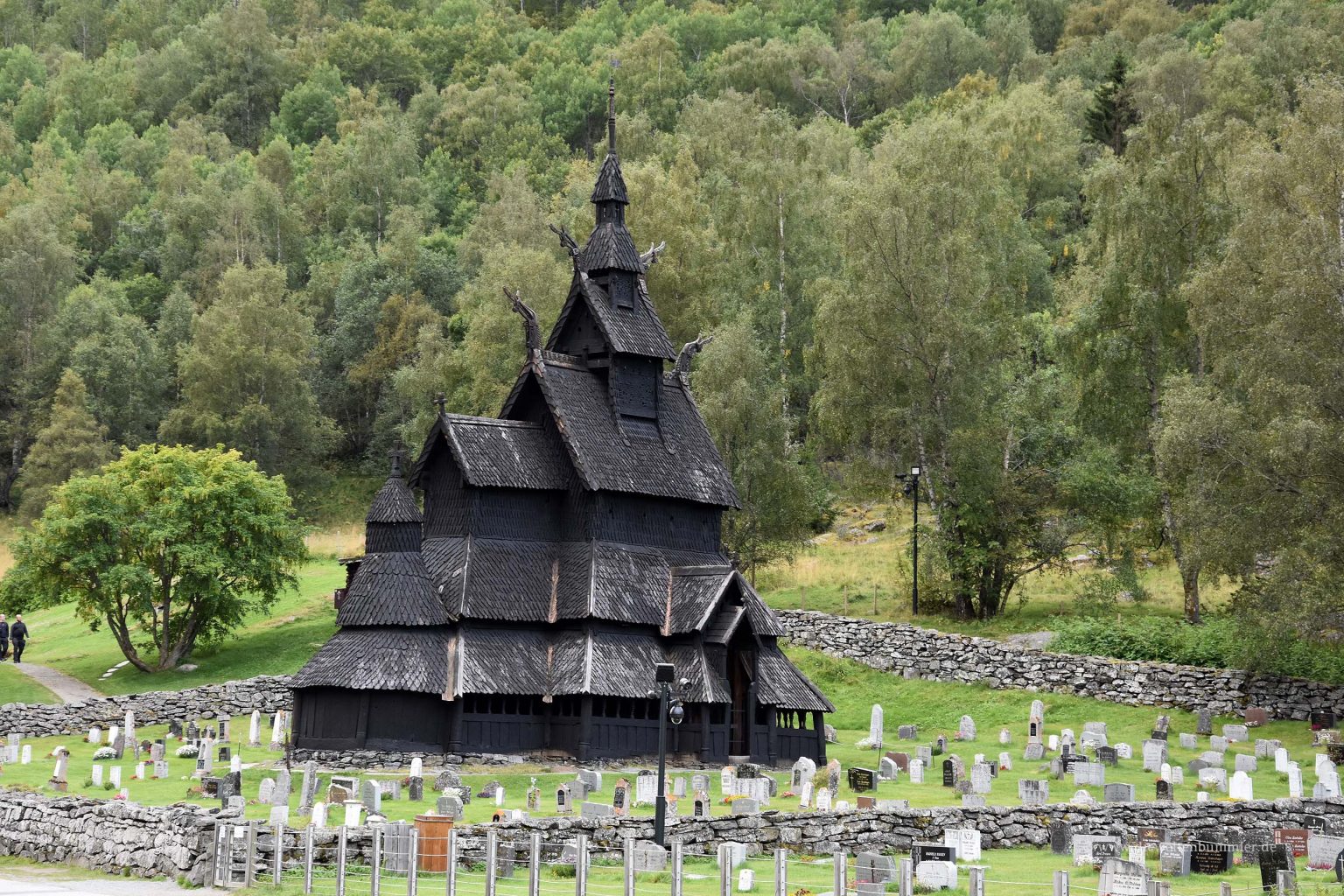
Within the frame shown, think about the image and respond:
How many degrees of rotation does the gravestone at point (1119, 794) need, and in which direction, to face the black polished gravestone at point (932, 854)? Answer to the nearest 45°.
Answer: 0° — it already faces it

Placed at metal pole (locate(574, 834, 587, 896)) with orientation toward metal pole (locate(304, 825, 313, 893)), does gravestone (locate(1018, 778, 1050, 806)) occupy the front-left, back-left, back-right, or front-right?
back-right

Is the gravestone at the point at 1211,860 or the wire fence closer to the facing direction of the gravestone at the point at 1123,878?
the wire fence

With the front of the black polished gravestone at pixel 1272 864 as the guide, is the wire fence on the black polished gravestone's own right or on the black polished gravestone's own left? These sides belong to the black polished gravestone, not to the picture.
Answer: on the black polished gravestone's own right

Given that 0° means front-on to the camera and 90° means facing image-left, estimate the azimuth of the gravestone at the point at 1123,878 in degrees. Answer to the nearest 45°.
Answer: approximately 0°

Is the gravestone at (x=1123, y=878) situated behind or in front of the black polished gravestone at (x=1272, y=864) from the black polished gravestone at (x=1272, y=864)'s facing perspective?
in front

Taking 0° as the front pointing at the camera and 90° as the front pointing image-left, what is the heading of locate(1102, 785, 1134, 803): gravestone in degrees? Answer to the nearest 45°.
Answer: approximately 0°

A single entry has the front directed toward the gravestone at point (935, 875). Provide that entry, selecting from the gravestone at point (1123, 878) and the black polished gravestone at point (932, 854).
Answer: the black polished gravestone

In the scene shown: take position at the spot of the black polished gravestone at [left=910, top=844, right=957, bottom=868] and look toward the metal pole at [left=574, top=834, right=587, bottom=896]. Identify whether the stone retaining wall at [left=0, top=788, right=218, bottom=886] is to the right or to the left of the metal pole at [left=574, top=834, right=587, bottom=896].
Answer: right

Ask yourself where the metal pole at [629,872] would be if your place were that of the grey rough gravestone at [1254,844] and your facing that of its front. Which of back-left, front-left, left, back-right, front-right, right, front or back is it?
front-right

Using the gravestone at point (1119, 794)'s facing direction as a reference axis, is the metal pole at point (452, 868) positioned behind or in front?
in front
